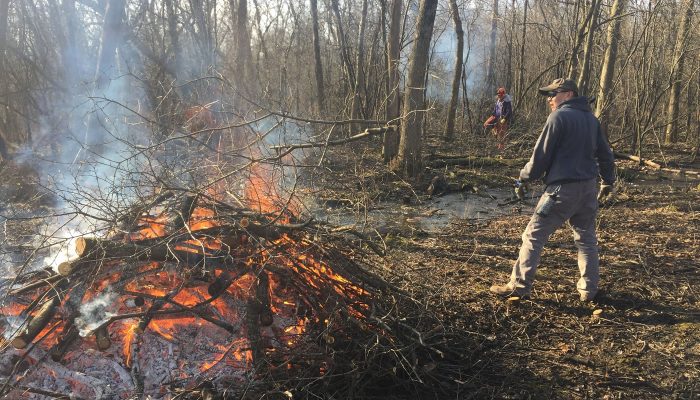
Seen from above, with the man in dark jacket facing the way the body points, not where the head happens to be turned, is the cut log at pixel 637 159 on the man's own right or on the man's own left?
on the man's own right

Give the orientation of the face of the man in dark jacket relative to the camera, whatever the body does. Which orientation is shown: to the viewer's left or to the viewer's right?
to the viewer's left

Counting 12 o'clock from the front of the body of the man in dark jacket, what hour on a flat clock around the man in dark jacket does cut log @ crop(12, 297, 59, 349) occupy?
The cut log is roughly at 9 o'clock from the man in dark jacket.

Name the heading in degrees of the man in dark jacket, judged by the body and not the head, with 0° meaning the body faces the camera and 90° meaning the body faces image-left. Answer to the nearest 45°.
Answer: approximately 135°

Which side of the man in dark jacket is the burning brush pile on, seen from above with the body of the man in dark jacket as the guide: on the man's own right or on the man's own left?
on the man's own left

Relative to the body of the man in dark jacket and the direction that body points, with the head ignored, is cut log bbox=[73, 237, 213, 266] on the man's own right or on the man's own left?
on the man's own left

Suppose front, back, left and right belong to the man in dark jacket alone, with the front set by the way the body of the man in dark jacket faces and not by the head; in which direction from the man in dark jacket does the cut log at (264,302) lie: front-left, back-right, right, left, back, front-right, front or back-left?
left

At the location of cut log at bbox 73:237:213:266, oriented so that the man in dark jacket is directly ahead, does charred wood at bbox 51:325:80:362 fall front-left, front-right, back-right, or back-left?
back-right

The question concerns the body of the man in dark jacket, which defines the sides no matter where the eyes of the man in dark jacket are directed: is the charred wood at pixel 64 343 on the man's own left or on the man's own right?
on the man's own left
